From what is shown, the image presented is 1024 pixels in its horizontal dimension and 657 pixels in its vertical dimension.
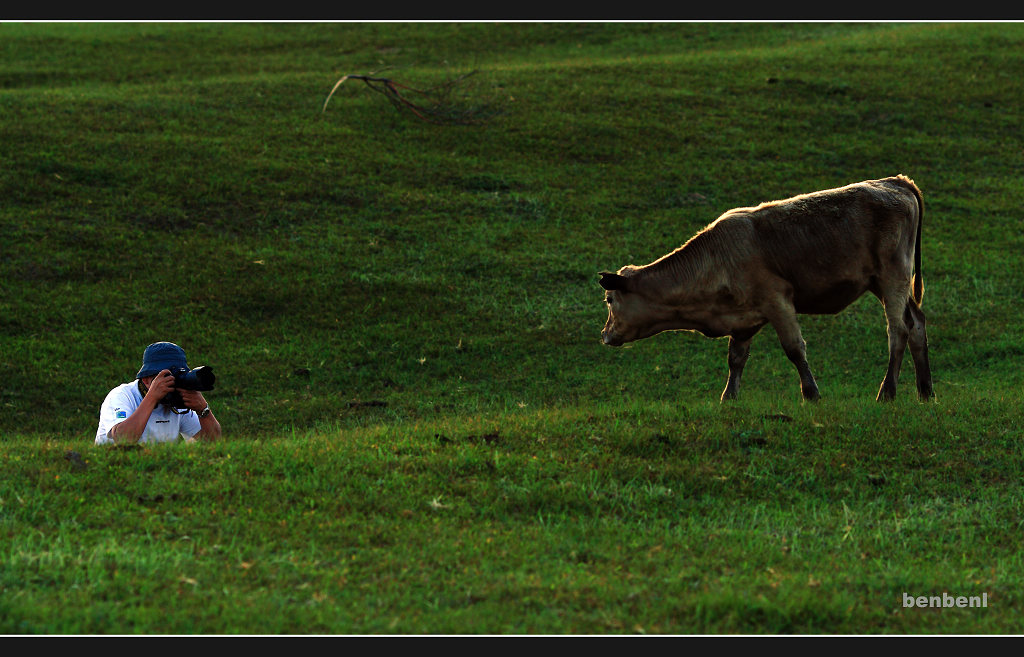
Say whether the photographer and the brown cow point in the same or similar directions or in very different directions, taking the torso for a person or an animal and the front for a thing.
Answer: very different directions

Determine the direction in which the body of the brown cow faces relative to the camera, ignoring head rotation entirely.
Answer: to the viewer's left

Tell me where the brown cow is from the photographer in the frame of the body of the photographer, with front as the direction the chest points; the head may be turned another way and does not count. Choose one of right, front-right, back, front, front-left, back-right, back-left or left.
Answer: front-left

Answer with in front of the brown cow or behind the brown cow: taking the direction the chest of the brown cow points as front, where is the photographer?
in front

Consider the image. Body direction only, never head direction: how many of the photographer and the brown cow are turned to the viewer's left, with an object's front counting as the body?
1

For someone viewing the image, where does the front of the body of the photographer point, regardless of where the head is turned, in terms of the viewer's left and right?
facing the viewer and to the right of the viewer
